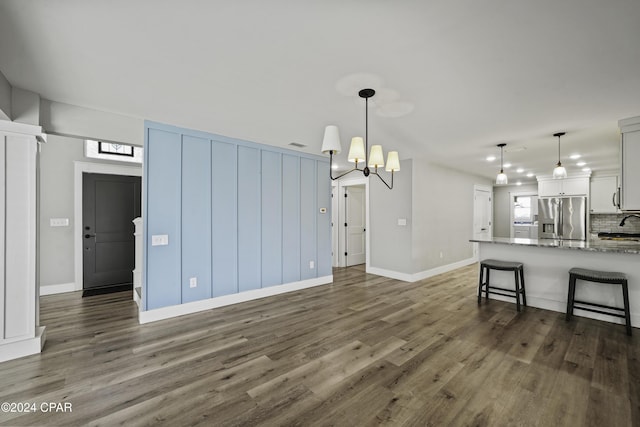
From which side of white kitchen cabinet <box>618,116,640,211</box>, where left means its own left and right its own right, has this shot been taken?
left

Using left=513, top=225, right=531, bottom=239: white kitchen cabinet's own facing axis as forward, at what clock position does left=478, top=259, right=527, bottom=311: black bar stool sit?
The black bar stool is roughly at 12 o'clock from the white kitchen cabinet.

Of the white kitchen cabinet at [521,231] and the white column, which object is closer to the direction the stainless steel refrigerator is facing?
the white column

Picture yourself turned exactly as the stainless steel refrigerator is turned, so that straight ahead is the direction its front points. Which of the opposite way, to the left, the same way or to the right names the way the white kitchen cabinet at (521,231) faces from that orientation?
the same way

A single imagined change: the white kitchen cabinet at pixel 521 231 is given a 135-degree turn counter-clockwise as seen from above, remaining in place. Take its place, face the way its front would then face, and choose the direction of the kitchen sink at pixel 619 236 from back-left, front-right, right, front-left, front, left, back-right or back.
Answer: right

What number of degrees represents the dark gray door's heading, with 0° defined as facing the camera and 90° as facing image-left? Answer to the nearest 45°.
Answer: approximately 0°

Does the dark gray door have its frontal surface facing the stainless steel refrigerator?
no

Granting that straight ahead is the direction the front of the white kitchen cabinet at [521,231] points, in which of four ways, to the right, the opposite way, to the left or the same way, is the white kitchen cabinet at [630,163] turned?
to the right

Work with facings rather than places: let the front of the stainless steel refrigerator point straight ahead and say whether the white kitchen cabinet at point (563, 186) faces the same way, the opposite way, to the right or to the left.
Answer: the same way

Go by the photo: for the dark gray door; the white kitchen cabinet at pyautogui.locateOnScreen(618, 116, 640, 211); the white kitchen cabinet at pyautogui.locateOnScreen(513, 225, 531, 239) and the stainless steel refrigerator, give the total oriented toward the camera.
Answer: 3

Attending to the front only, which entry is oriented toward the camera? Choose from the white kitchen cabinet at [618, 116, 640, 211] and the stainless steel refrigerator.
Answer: the stainless steel refrigerator

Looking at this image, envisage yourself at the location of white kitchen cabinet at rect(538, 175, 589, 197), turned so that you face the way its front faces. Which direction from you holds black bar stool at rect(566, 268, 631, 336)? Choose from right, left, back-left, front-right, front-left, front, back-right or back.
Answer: front

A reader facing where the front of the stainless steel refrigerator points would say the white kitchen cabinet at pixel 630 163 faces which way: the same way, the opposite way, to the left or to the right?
to the right

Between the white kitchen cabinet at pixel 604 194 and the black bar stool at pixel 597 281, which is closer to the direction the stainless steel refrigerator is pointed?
the black bar stool

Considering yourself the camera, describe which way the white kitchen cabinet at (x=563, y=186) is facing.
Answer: facing the viewer

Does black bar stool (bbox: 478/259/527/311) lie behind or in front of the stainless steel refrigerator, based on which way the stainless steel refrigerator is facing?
in front

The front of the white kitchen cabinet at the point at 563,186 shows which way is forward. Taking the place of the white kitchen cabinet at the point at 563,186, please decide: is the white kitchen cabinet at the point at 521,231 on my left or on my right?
on my right

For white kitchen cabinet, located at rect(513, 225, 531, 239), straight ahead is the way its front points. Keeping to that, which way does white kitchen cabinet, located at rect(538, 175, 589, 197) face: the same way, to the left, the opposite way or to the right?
the same way

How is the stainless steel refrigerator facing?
toward the camera
